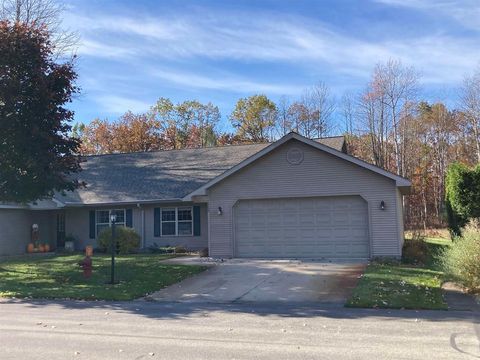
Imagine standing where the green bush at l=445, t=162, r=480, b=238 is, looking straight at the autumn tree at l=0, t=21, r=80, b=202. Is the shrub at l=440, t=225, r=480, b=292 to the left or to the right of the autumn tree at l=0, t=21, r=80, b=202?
left

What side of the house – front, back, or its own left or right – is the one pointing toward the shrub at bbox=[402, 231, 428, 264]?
left

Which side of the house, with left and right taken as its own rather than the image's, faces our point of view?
front

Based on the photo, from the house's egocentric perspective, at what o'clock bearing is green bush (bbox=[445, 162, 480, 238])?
The green bush is roughly at 9 o'clock from the house.

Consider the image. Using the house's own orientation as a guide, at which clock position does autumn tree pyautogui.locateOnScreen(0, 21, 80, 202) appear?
The autumn tree is roughly at 2 o'clock from the house.

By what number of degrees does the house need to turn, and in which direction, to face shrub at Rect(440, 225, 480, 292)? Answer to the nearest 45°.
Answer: approximately 45° to its left

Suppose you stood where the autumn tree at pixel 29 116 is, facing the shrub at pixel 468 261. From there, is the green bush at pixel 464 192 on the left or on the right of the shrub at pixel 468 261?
left

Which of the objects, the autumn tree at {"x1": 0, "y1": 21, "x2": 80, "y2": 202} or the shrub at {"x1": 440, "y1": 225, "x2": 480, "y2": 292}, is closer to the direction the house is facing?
the shrub
